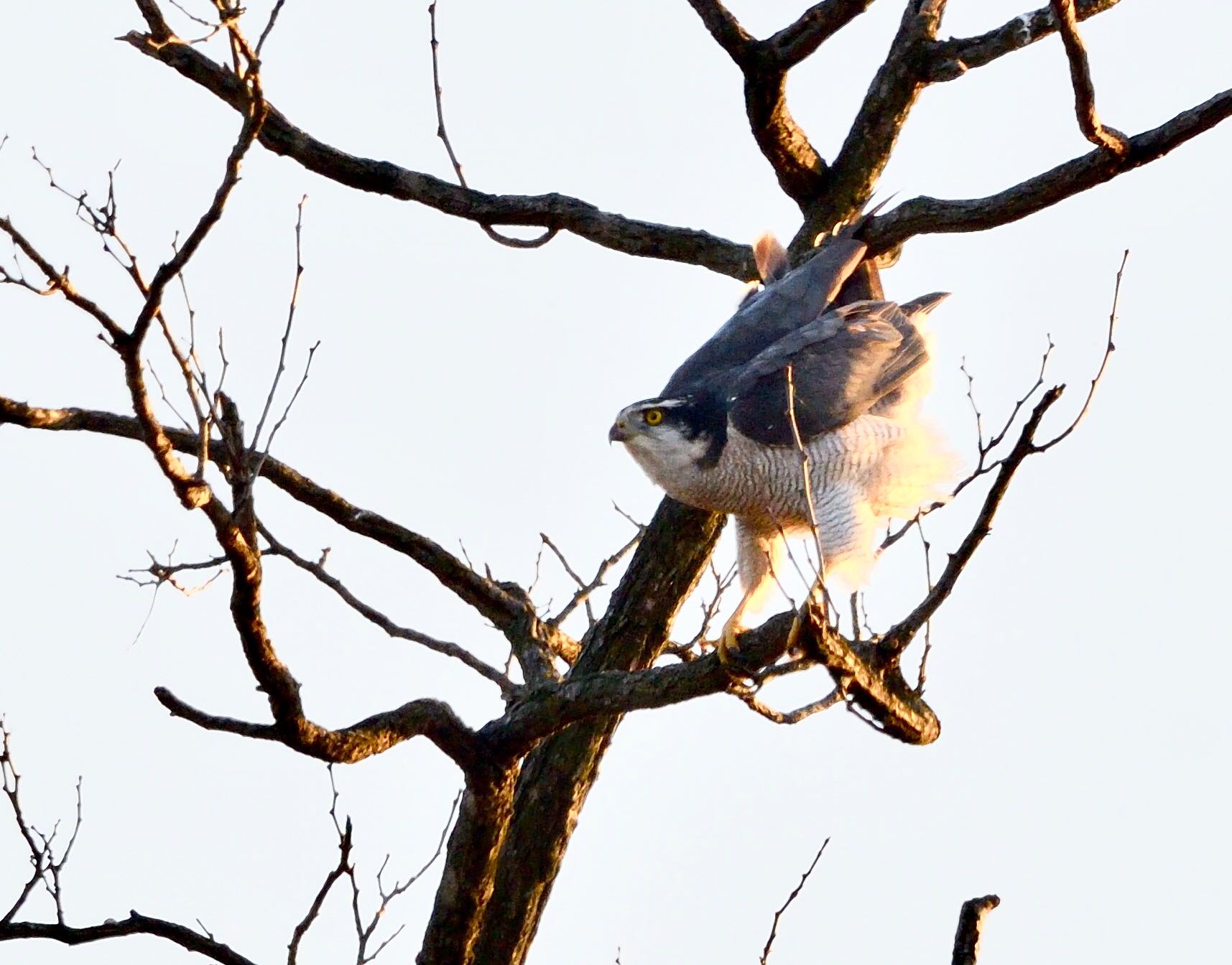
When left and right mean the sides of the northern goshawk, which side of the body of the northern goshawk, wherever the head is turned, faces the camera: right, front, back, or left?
left
